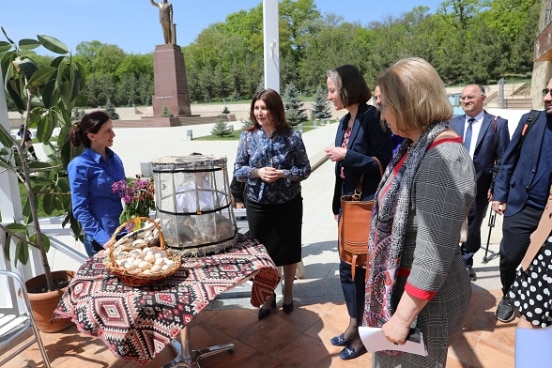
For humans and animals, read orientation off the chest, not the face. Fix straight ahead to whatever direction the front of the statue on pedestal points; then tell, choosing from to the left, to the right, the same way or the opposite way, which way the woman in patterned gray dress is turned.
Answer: to the right

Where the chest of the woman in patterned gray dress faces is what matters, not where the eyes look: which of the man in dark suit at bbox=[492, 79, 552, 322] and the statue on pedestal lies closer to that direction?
the statue on pedestal

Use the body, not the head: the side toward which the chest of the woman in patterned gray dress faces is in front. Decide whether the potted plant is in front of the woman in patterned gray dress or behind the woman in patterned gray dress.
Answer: in front

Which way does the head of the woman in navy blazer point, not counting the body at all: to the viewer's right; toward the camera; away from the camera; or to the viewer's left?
to the viewer's left

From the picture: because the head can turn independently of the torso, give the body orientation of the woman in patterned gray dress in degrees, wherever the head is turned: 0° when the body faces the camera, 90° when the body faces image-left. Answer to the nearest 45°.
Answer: approximately 90°

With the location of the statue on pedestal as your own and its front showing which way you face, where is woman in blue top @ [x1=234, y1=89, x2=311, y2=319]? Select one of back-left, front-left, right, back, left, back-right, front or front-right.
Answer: front-left

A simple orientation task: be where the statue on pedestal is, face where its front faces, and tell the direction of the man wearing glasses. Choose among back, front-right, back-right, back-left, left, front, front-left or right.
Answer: front-left

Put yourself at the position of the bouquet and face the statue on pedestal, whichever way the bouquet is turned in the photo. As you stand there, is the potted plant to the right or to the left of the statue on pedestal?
left

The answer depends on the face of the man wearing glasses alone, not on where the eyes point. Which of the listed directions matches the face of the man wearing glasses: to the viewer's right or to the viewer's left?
to the viewer's left

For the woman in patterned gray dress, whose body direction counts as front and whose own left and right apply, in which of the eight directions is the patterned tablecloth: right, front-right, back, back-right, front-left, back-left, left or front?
front

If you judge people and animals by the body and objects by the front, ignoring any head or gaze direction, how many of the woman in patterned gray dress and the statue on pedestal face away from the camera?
0

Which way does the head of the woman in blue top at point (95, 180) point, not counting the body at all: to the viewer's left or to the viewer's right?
to the viewer's right

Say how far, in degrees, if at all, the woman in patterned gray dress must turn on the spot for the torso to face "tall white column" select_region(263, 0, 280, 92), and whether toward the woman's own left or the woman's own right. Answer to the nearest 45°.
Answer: approximately 45° to the woman's own right

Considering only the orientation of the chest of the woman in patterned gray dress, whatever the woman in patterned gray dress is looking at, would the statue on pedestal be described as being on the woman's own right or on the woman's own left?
on the woman's own right

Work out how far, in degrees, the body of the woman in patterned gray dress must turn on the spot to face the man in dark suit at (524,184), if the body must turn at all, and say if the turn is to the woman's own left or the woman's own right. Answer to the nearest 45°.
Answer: approximately 90° to the woman's own right

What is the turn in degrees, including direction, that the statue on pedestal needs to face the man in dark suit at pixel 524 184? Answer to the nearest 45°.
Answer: approximately 45° to its left

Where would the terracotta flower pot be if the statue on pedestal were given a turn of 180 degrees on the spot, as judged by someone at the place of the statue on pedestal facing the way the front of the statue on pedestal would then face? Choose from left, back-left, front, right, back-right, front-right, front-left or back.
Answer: back-right

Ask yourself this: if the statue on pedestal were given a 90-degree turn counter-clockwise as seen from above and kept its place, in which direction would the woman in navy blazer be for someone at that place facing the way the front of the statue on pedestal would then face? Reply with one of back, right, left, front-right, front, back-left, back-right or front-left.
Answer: front-right
